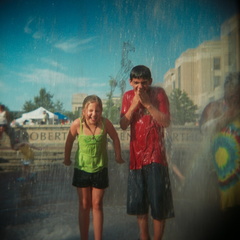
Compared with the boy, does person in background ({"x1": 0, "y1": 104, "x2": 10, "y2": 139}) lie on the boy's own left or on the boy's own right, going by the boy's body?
on the boy's own right

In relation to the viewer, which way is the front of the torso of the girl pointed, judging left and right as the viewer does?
facing the viewer

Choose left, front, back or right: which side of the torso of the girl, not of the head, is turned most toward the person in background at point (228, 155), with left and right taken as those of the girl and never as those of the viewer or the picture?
left

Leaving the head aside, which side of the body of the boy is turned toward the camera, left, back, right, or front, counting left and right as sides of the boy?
front

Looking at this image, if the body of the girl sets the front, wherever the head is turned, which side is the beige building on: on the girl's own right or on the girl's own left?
on the girl's own left

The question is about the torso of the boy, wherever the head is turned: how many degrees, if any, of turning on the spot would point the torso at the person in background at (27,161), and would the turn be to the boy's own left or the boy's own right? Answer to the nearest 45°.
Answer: approximately 135° to the boy's own right

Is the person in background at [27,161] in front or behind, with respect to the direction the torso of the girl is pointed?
behind
